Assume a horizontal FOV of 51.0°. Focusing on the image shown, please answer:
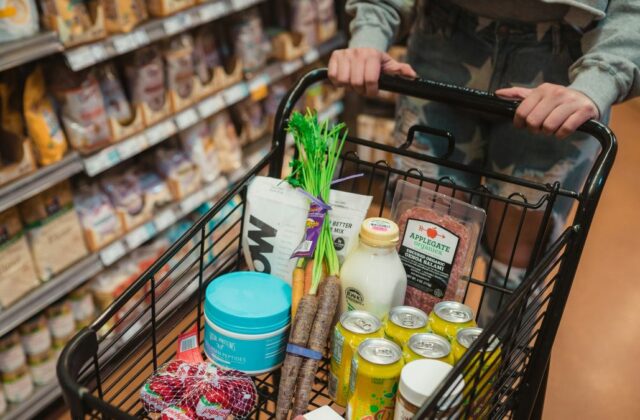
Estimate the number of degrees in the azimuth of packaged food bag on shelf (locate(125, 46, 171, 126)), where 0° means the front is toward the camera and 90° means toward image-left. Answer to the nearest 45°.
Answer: approximately 315°

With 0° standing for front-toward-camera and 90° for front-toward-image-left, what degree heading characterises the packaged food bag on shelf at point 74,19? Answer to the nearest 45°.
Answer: approximately 315°

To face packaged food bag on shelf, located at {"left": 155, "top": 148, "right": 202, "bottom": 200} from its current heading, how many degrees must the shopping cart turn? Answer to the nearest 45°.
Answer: approximately 90° to its right

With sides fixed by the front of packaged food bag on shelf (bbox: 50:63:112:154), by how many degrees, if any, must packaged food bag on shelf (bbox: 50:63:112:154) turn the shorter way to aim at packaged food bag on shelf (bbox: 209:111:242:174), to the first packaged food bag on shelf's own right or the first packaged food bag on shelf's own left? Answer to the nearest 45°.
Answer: approximately 90° to the first packaged food bag on shelf's own left

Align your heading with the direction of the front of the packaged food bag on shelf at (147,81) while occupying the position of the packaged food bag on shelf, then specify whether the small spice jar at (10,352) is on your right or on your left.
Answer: on your right

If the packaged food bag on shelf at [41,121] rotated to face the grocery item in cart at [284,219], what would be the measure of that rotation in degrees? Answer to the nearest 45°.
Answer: approximately 45° to its right

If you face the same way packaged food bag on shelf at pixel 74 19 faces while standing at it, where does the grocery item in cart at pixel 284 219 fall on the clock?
The grocery item in cart is roughly at 1 o'clock from the packaged food bag on shelf.

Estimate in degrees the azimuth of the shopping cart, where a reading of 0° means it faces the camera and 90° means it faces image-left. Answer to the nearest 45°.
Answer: approximately 45°

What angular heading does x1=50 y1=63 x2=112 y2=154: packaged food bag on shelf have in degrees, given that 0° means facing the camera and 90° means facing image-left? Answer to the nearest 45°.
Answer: approximately 315°

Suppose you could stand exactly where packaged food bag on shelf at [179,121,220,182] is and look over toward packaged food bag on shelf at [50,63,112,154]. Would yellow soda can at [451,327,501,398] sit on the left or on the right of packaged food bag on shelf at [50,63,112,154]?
left

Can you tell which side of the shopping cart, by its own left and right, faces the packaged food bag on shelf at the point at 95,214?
right
